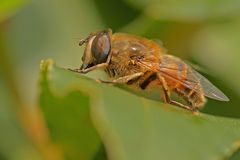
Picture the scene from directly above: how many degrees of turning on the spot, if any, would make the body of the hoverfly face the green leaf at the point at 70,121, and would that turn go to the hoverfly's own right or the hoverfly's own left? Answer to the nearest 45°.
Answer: approximately 45° to the hoverfly's own left

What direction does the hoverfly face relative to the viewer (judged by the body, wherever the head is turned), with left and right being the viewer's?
facing to the left of the viewer
